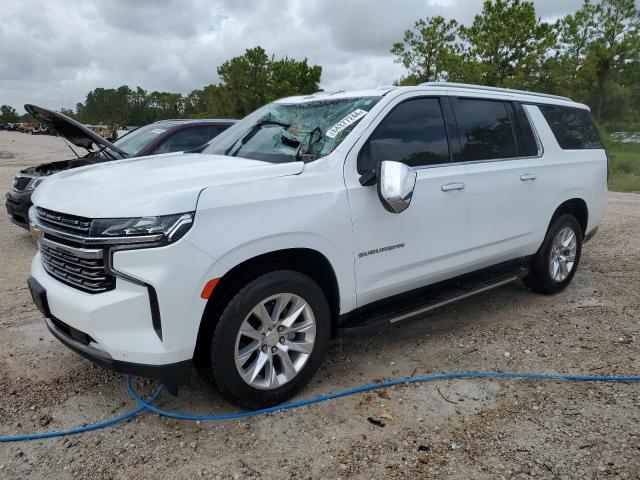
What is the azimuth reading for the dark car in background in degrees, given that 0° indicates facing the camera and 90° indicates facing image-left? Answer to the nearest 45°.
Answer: approximately 45°

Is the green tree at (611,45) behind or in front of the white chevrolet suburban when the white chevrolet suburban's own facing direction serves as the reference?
behind

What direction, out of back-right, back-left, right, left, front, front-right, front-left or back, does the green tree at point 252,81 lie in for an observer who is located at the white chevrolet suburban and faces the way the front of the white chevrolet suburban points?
back-right

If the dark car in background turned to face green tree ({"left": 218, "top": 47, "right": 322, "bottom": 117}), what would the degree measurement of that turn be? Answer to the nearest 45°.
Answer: approximately 135° to its right

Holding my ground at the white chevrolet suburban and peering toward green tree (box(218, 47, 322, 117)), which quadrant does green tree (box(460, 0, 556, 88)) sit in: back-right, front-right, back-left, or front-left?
front-right

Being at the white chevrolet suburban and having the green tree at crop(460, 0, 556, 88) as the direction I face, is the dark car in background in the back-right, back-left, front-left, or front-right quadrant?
front-left

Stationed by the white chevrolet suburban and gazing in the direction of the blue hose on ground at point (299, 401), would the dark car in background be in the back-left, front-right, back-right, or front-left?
back-right

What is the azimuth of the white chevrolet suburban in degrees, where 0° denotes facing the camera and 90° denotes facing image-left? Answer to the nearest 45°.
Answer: approximately 45°

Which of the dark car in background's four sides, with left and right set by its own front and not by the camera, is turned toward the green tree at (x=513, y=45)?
back

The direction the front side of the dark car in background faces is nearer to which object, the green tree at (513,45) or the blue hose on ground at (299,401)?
the blue hose on ground

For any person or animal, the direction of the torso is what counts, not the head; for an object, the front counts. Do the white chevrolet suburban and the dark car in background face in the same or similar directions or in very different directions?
same or similar directions

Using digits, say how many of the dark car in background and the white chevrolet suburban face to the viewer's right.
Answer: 0

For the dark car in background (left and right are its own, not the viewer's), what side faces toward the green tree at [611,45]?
back

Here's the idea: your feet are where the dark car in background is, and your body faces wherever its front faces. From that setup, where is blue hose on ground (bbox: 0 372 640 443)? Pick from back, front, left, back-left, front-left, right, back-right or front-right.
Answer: front-left
